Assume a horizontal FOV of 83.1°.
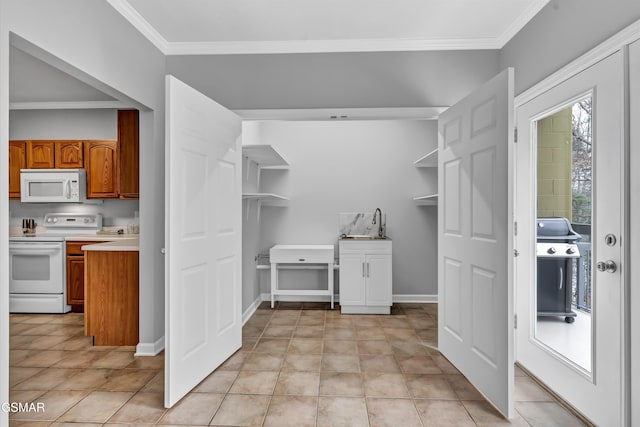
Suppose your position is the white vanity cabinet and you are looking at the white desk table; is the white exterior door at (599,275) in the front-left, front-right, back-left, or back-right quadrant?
back-left

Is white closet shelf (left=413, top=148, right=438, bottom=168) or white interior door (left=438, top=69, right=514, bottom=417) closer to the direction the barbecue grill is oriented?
the white interior door

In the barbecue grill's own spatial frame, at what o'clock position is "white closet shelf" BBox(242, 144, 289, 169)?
The white closet shelf is roughly at 3 o'clock from the barbecue grill.

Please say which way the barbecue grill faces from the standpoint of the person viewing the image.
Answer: facing the viewer

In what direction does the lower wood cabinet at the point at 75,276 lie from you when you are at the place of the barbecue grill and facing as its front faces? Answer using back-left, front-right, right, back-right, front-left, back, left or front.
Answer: right

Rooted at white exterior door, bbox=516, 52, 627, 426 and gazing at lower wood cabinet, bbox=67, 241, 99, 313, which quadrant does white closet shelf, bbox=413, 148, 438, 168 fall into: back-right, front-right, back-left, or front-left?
front-right

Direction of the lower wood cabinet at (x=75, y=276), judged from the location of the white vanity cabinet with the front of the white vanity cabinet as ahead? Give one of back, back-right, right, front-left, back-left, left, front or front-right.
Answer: right

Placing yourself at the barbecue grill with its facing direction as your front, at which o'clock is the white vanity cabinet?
The white vanity cabinet is roughly at 4 o'clock from the barbecue grill.

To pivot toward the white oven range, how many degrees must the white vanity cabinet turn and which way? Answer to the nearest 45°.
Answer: approximately 90° to its right

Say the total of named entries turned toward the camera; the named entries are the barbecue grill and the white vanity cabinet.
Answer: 2

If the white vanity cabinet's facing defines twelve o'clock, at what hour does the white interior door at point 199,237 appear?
The white interior door is roughly at 1 o'clock from the white vanity cabinet.

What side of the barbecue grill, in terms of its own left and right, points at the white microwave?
right

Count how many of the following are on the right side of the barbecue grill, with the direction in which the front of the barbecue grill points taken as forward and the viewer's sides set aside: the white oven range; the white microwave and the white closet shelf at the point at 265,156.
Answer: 3

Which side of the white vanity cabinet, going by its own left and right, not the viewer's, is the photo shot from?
front

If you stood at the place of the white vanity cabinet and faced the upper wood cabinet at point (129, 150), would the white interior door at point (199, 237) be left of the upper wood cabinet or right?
left

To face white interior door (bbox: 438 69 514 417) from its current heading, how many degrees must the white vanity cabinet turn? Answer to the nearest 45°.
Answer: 0° — it already faces it

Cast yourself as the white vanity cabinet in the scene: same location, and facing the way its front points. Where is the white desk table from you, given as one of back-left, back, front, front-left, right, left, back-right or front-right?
right

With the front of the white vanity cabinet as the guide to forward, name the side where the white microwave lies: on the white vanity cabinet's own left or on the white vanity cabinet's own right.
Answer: on the white vanity cabinet's own right
